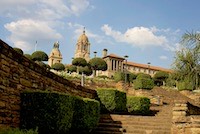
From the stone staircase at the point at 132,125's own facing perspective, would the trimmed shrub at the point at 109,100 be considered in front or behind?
behind

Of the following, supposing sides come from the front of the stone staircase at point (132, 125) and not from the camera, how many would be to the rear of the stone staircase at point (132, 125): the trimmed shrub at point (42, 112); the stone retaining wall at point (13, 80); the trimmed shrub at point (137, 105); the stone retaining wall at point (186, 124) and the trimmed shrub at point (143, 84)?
2

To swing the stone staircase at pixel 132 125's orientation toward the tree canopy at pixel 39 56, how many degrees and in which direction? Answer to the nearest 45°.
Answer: approximately 135° to its right

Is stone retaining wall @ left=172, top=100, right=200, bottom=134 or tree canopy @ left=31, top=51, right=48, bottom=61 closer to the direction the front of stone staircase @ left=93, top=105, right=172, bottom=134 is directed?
the stone retaining wall

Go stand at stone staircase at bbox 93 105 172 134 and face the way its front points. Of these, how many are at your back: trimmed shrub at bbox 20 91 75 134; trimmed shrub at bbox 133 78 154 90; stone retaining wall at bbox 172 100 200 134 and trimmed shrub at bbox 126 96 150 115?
2

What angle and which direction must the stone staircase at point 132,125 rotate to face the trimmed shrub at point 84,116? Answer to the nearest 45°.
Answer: approximately 45° to its right

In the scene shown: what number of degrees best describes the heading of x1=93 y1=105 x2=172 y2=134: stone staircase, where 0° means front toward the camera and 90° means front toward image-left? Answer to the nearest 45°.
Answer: approximately 0°

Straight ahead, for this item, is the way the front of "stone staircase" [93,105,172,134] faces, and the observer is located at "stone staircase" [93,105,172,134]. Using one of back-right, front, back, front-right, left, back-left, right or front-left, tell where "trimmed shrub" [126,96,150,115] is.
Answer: back

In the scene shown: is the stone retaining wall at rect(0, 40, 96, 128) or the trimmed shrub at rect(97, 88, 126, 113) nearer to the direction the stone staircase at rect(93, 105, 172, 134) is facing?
the stone retaining wall

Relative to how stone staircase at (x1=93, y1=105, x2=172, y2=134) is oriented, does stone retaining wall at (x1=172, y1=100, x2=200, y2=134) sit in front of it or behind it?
in front

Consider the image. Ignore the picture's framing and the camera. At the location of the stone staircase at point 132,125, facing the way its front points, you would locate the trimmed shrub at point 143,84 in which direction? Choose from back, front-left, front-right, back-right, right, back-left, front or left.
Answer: back

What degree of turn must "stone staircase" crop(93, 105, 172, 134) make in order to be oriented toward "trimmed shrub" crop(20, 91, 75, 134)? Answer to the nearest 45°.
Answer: approximately 45° to its right
